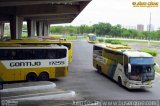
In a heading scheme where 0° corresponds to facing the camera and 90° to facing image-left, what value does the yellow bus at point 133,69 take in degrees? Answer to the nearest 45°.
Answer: approximately 315°

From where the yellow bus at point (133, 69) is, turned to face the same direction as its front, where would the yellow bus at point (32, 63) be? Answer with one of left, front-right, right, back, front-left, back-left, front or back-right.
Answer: back-right

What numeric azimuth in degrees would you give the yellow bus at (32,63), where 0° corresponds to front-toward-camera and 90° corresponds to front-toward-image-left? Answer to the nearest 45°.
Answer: approximately 90°

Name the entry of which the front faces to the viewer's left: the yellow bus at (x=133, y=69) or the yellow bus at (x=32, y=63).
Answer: the yellow bus at (x=32, y=63)

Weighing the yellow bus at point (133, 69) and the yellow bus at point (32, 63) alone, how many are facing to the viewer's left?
1

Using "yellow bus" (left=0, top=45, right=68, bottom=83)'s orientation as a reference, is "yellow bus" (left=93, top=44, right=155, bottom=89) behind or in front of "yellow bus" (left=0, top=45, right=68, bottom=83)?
behind
